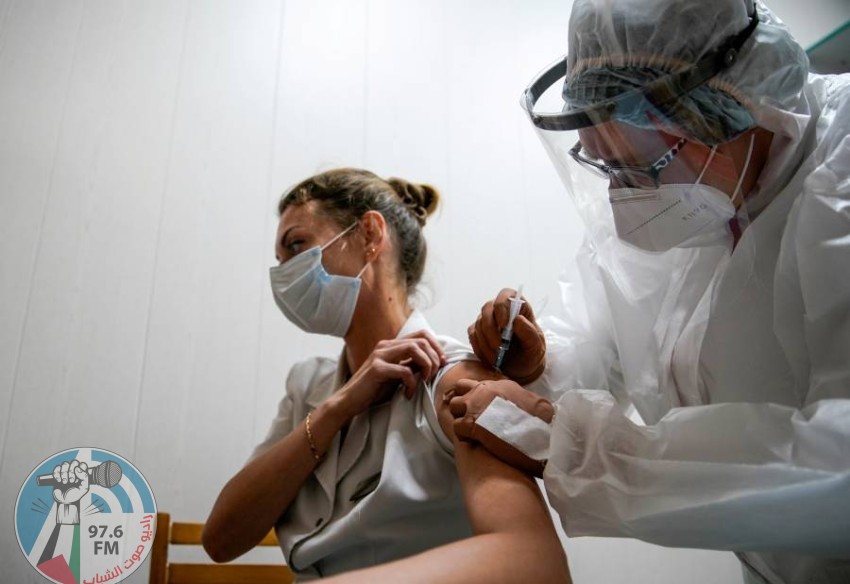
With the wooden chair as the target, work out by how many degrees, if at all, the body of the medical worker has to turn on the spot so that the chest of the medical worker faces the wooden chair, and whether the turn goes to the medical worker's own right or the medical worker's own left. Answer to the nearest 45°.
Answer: approximately 45° to the medical worker's own right

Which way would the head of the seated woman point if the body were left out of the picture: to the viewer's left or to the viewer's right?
to the viewer's left

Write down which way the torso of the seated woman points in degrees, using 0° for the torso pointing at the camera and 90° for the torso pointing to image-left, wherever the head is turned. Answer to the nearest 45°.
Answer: approximately 45°

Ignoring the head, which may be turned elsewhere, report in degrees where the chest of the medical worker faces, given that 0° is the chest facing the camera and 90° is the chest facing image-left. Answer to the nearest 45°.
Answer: approximately 45°
